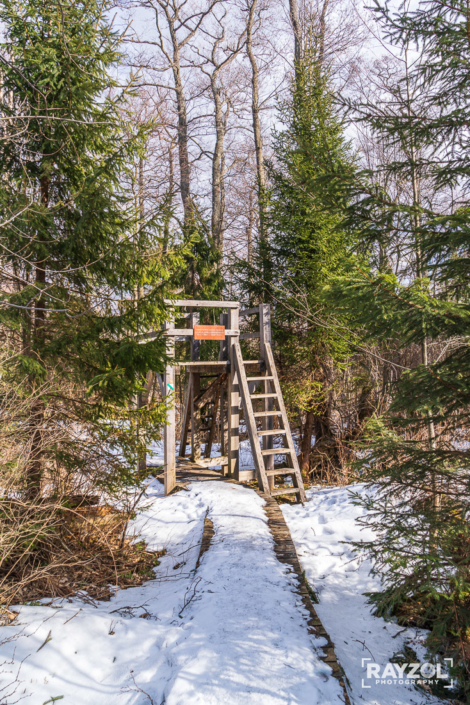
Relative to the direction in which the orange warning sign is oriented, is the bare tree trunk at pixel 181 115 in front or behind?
behind

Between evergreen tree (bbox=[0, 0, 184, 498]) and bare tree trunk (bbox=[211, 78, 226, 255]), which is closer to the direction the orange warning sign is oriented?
the evergreen tree

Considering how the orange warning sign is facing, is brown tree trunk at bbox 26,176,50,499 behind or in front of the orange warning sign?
in front

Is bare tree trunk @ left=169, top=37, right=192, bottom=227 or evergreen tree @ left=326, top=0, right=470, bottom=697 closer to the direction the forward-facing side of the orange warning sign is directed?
the evergreen tree

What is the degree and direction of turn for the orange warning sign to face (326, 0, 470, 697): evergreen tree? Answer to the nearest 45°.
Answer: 0° — it already faces it

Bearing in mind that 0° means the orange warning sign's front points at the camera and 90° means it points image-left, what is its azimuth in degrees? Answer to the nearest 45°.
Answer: approximately 0°

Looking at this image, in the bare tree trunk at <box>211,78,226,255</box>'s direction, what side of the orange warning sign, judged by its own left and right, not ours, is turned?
back
